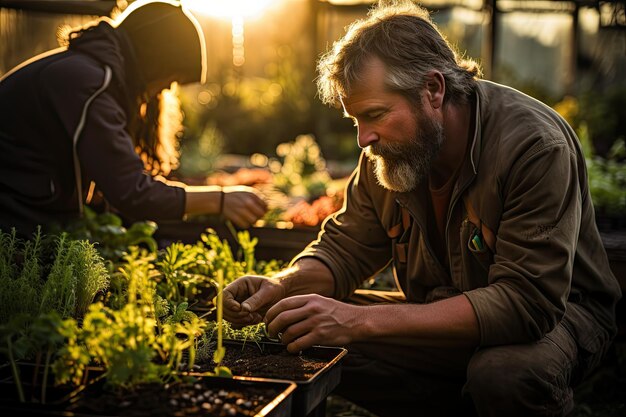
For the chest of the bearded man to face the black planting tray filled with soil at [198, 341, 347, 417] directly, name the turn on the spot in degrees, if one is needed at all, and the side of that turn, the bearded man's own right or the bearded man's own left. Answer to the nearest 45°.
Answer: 0° — they already face it

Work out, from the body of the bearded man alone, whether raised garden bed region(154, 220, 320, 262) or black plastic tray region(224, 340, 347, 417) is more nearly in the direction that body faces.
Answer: the black plastic tray

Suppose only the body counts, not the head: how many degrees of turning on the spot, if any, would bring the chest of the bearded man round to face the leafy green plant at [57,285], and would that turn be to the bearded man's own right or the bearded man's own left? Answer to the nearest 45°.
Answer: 0° — they already face it

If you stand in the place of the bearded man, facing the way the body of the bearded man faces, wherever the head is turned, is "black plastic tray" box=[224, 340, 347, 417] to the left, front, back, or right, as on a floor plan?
front

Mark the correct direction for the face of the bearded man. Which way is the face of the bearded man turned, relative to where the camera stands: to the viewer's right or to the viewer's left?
to the viewer's left

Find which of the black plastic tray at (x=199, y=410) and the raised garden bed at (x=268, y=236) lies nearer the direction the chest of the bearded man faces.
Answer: the black plastic tray

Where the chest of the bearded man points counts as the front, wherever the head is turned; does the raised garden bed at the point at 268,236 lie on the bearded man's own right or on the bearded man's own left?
on the bearded man's own right

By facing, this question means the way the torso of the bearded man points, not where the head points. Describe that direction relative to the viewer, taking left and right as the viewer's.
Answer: facing the viewer and to the left of the viewer

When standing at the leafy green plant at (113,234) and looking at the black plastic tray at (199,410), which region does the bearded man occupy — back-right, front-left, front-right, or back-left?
front-left

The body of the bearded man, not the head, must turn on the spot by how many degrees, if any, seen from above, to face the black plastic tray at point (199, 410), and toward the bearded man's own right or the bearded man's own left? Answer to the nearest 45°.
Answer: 0° — they already face it
